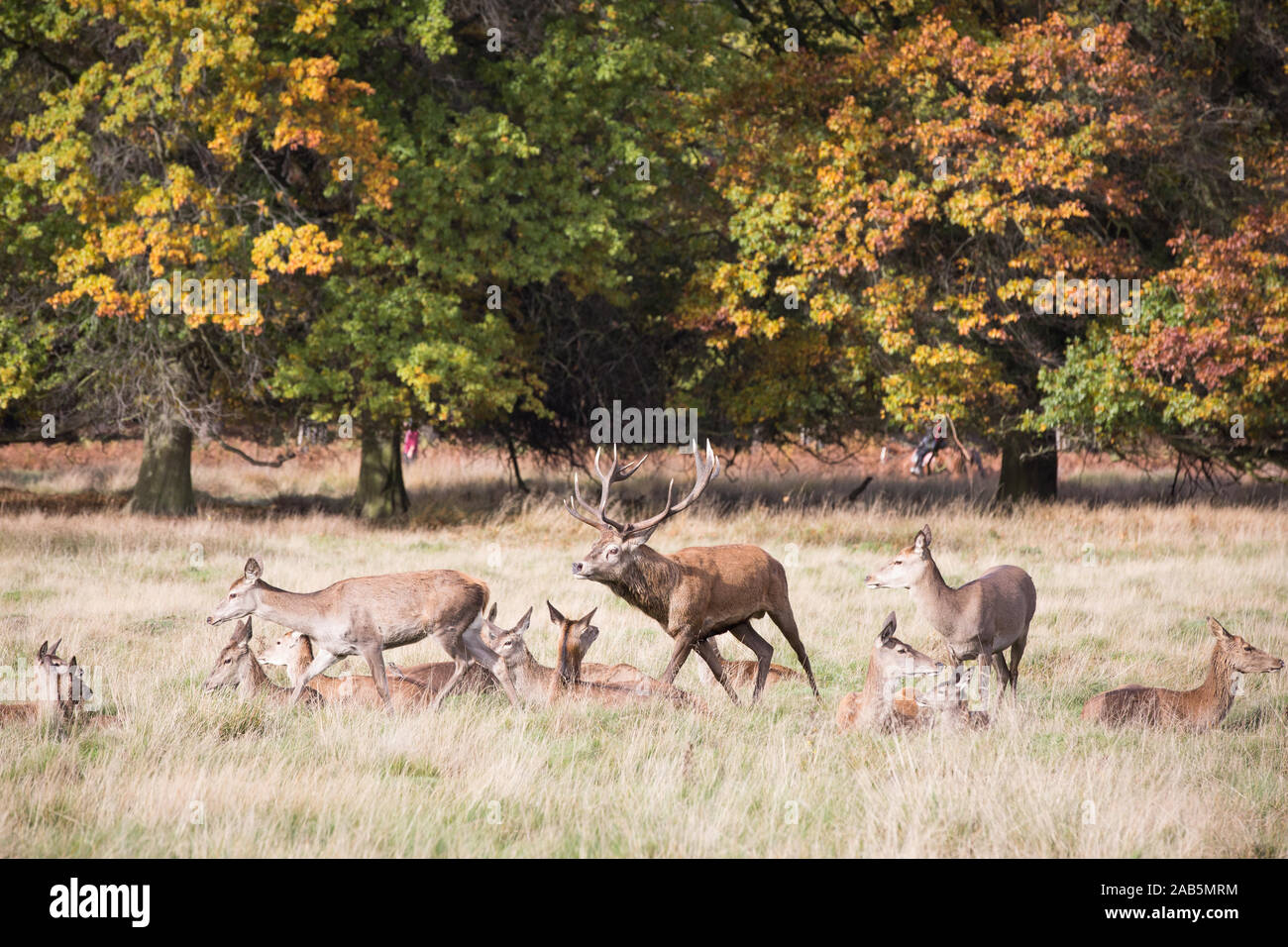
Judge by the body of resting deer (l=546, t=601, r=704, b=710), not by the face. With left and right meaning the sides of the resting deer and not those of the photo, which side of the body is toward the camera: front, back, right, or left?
left

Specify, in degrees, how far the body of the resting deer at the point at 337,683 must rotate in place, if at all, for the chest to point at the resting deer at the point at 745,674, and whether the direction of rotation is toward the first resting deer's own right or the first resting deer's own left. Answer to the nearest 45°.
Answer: approximately 180°

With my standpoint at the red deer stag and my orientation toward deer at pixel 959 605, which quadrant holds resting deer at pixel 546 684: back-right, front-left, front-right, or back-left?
back-right

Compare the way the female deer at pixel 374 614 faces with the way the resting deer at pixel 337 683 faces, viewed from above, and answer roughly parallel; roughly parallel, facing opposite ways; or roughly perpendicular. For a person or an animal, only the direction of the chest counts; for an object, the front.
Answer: roughly parallel

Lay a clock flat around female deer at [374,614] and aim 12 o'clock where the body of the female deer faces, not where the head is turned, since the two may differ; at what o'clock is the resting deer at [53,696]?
The resting deer is roughly at 11 o'clock from the female deer.

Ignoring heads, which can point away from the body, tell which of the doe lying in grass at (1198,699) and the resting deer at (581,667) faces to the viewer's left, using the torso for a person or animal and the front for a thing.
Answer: the resting deer

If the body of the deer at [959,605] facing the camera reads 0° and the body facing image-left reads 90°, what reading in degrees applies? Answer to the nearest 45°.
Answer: approximately 45°

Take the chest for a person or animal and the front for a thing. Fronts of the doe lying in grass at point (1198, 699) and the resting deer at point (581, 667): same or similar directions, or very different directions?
very different directions

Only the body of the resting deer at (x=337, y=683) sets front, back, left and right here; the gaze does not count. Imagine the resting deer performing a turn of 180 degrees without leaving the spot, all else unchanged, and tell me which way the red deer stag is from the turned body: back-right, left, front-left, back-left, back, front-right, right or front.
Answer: front

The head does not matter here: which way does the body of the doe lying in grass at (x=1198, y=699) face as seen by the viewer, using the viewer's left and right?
facing to the right of the viewer

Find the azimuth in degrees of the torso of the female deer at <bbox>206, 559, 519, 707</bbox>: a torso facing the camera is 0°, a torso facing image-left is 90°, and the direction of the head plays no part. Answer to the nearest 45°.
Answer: approximately 90°

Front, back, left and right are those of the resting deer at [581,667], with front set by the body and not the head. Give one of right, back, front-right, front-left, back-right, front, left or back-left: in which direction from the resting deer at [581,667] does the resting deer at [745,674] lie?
back-right

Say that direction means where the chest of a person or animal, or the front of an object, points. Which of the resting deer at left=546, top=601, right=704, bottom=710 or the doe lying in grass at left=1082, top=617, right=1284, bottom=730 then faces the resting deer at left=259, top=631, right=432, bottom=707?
the resting deer at left=546, top=601, right=704, bottom=710

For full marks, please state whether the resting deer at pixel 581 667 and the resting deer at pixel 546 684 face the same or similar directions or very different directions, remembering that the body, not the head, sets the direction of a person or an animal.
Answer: same or similar directions

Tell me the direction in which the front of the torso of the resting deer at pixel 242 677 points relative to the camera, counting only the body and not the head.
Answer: to the viewer's left
